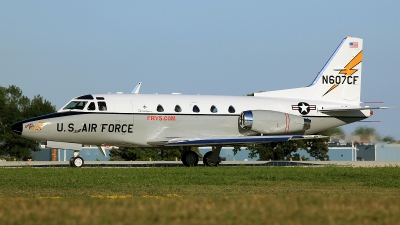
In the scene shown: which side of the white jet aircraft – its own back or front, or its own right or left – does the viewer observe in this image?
left
